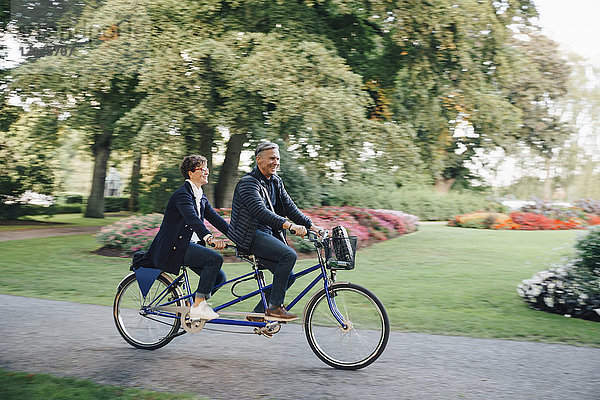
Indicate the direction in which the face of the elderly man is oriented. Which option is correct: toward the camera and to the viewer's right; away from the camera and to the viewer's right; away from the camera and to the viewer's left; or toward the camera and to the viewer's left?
toward the camera and to the viewer's right

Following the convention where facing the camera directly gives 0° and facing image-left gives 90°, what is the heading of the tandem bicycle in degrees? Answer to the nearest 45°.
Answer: approximately 270°

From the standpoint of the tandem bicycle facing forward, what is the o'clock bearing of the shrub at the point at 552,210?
The shrub is roughly at 10 o'clock from the tandem bicycle.

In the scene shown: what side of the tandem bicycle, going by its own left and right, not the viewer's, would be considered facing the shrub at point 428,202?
left

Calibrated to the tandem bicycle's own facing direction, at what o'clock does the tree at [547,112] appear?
The tree is roughly at 10 o'clock from the tandem bicycle.

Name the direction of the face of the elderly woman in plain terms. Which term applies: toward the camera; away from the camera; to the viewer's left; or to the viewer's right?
to the viewer's right

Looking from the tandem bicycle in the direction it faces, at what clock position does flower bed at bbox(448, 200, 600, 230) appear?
The flower bed is roughly at 10 o'clock from the tandem bicycle.

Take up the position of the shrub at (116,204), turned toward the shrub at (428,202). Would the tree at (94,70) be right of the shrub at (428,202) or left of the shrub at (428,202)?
right

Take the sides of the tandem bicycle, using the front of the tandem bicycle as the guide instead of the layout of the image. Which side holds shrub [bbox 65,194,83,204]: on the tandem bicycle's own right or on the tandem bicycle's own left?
on the tandem bicycle's own left

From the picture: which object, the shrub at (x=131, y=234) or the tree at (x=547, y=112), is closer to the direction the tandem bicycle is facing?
the tree

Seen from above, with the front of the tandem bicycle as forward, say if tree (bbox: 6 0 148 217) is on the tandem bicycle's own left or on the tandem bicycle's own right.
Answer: on the tandem bicycle's own left
